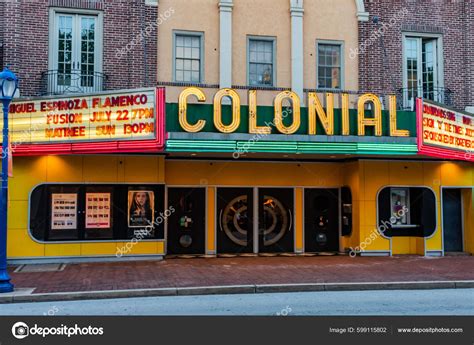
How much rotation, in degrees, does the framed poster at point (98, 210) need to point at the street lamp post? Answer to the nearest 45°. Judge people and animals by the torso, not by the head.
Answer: approximately 45° to its right

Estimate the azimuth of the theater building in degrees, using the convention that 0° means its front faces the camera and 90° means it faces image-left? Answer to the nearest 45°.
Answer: approximately 0°
